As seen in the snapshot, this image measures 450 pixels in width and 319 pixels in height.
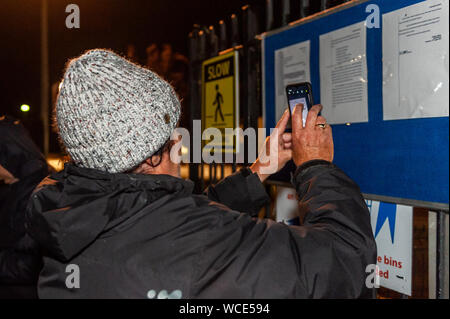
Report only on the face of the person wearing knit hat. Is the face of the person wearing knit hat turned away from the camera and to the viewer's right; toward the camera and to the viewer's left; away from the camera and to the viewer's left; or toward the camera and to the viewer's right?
away from the camera and to the viewer's right

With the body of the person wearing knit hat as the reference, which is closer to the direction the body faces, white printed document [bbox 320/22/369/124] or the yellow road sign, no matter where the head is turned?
the white printed document

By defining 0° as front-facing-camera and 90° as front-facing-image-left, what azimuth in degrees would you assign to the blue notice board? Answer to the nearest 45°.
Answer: approximately 45°

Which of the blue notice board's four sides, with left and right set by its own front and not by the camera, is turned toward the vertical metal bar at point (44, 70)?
right

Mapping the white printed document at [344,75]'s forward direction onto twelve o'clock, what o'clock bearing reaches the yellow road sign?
The yellow road sign is roughly at 3 o'clock from the white printed document.

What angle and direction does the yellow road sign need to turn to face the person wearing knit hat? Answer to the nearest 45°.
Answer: approximately 45° to its left

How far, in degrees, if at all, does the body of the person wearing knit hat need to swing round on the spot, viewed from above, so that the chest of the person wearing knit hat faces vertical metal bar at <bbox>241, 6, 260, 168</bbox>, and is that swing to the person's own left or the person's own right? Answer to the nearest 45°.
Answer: approximately 45° to the person's own left

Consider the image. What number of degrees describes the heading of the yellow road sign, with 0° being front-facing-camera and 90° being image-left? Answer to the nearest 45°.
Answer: approximately 45°

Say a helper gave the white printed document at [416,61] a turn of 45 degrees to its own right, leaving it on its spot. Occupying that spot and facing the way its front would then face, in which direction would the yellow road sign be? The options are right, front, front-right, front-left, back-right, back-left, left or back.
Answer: front-right

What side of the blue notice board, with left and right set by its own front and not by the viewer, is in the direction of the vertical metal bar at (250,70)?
right
